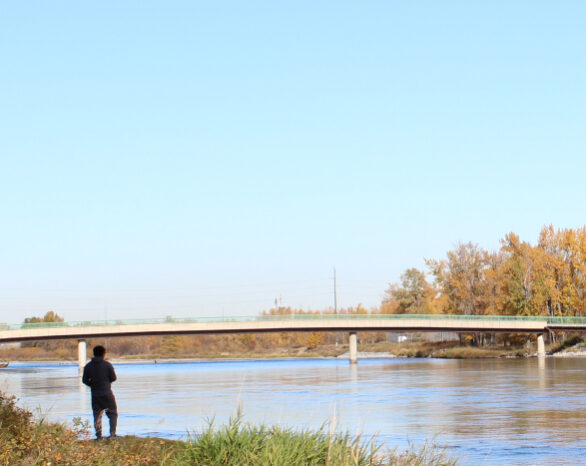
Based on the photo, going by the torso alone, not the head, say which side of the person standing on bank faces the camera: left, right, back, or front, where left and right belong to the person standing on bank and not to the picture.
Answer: back
